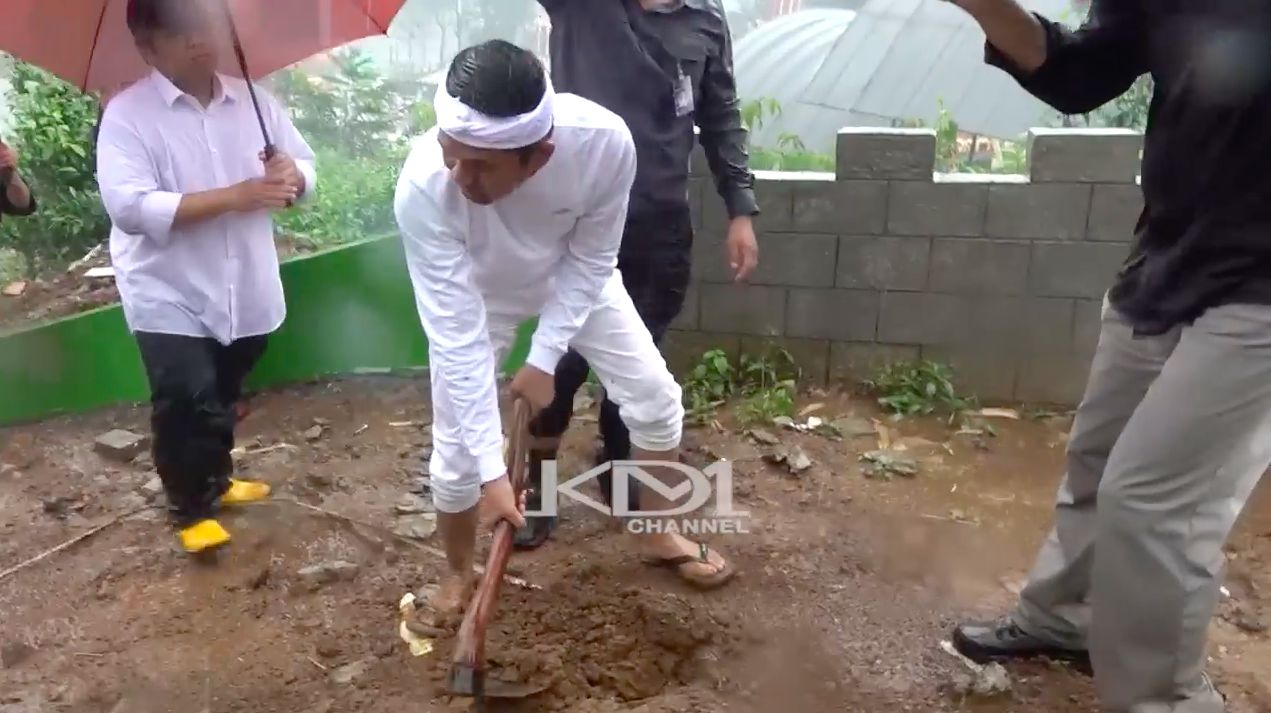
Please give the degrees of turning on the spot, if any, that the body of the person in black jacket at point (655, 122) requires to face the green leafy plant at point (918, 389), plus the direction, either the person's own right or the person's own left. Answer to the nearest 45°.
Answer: approximately 135° to the person's own left

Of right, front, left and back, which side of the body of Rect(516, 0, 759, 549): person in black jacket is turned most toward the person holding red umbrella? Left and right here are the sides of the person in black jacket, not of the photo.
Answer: right

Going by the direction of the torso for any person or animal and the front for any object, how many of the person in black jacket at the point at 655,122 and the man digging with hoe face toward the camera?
2

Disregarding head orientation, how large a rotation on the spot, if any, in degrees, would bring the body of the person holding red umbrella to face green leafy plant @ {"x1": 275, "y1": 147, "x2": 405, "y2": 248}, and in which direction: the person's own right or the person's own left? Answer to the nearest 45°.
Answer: approximately 135° to the person's own left

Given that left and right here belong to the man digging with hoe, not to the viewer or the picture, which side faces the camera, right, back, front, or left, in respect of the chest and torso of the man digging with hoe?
front

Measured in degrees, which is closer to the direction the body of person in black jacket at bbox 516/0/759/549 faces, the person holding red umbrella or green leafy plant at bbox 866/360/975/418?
the person holding red umbrella

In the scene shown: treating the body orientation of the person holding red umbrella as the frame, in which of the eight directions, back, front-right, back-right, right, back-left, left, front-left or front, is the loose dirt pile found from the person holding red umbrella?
front

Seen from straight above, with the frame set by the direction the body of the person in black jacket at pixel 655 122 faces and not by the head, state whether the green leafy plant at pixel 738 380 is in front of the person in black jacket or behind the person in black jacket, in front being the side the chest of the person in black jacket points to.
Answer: behind

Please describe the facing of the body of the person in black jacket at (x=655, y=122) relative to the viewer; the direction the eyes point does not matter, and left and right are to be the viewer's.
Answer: facing the viewer

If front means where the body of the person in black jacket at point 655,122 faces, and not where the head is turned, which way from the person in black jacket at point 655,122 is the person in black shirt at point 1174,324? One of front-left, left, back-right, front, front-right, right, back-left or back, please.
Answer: front-left

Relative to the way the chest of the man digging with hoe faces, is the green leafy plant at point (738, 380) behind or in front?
behind

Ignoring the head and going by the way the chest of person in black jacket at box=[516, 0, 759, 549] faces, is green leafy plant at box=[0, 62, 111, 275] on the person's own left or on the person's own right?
on the person's own right

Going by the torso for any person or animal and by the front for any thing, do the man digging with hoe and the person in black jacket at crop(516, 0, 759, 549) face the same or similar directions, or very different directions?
same or similar directions

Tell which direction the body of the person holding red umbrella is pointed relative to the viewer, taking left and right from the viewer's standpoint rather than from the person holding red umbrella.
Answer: facing the viewer and to the right of the viewer

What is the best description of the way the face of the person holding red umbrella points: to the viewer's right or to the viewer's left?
to the viewer's right
